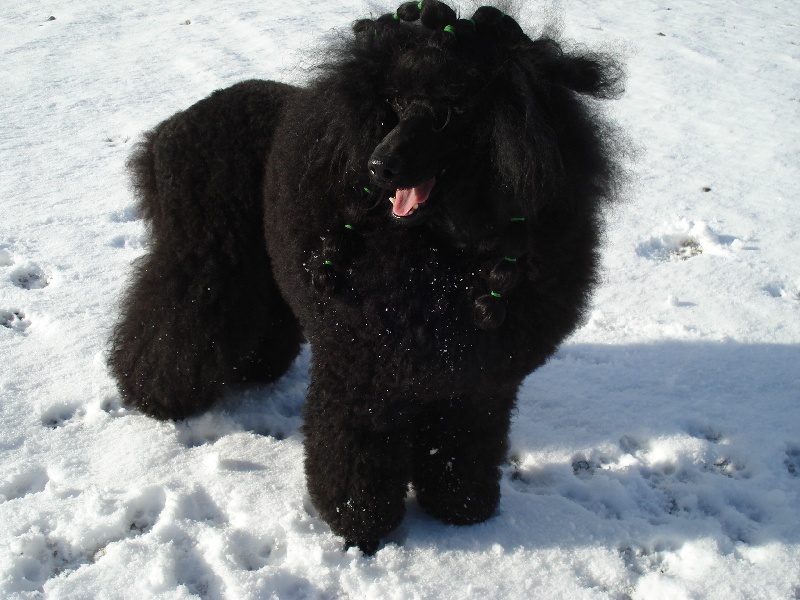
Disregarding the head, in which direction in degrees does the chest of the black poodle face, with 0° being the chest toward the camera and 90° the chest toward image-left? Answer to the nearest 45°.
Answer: approximately 315°
